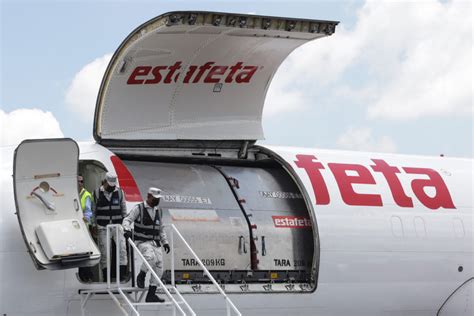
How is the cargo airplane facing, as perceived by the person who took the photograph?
facing to the left of the viewer

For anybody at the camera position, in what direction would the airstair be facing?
facing the viewer and to the right of the viewer

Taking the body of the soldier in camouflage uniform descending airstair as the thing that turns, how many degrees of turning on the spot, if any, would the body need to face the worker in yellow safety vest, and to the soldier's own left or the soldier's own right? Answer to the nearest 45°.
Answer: approximately 180°

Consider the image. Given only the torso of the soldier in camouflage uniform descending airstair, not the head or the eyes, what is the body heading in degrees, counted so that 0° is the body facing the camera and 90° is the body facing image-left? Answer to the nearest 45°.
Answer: approximately 315°
